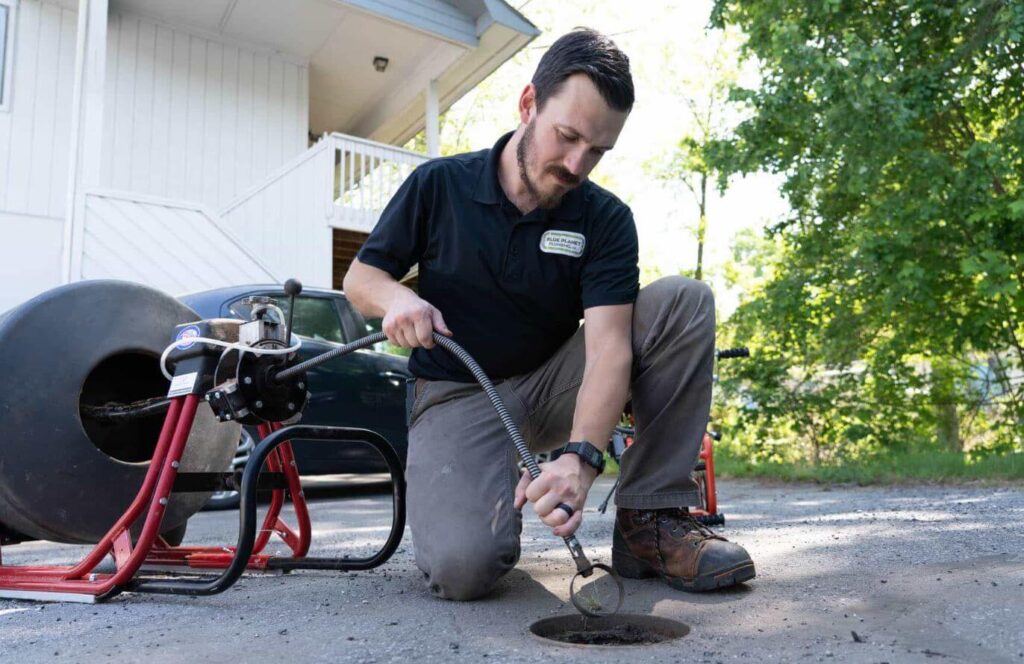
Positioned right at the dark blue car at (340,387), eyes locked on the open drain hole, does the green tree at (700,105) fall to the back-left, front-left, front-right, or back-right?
back-left

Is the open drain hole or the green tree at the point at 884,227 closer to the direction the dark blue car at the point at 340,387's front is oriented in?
the open drain hole

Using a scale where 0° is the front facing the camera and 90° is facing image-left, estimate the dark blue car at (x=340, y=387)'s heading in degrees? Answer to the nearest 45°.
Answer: approximately 45°
